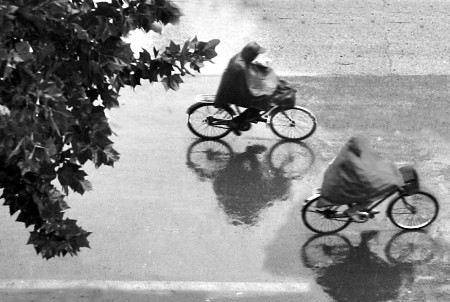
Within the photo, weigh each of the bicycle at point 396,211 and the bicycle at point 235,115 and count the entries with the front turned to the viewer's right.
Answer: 2

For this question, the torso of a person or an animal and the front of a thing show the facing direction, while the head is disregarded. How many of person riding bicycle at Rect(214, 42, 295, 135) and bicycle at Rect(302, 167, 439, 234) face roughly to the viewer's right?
2

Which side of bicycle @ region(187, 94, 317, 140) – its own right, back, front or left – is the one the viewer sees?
right

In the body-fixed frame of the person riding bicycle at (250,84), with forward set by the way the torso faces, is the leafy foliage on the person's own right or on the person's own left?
on the person's own right

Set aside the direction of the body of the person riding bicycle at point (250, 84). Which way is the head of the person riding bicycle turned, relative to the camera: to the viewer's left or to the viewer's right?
to the viewer's right

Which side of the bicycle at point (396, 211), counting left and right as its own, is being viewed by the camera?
right

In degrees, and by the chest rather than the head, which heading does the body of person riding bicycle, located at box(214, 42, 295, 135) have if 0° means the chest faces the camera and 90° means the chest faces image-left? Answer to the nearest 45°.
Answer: approximately 270°
